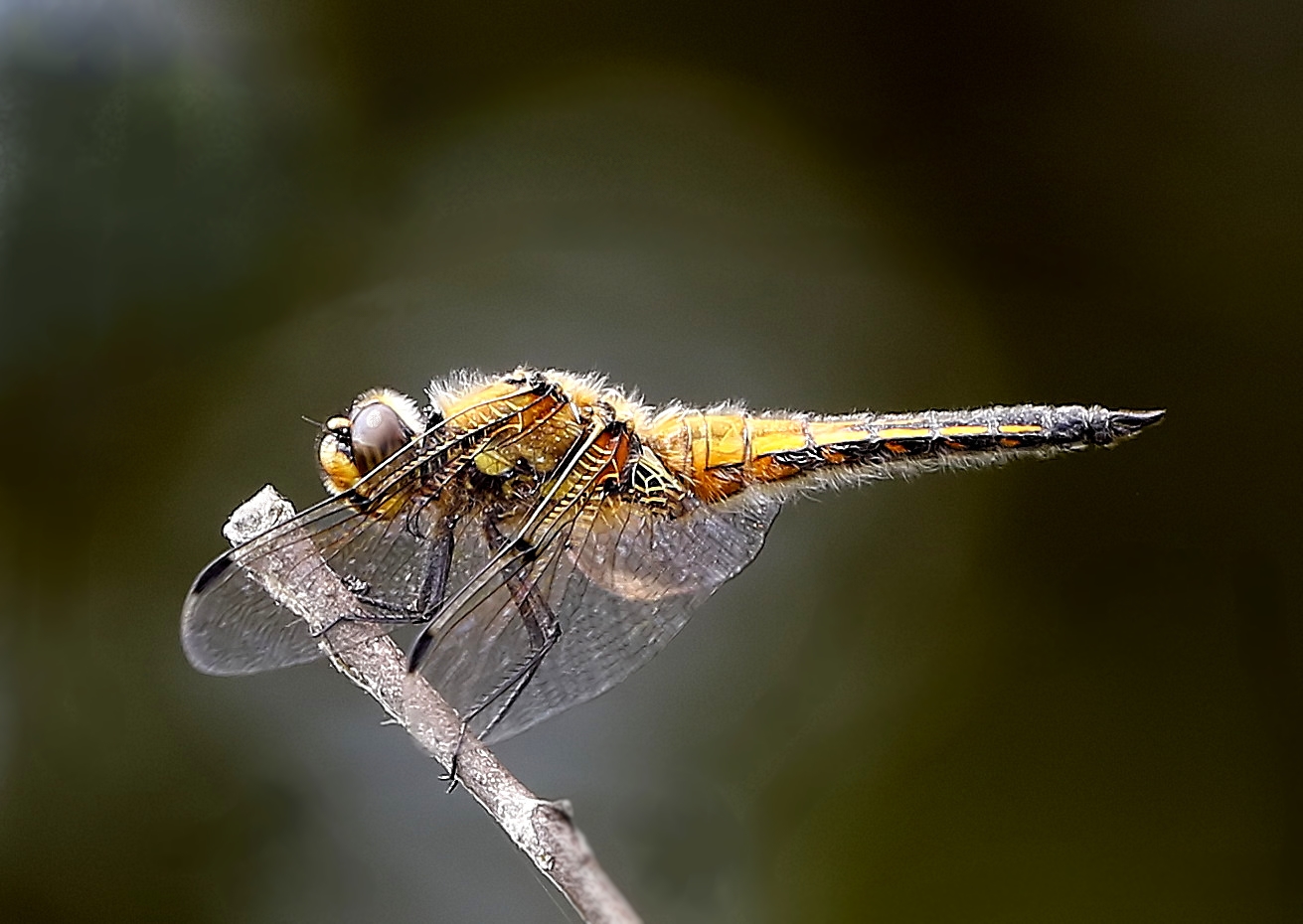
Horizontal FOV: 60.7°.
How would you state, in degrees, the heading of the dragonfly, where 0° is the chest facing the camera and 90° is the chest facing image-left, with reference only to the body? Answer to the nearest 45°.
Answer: approximately 90°
